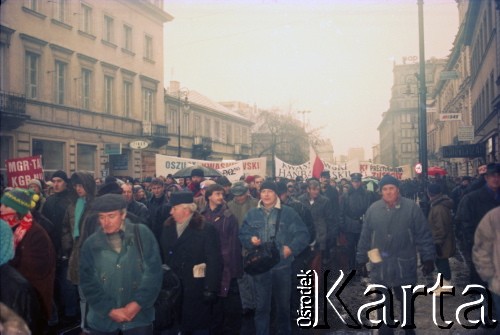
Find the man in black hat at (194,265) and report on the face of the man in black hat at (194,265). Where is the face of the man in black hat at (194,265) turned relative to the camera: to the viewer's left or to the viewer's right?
to the viewer's left

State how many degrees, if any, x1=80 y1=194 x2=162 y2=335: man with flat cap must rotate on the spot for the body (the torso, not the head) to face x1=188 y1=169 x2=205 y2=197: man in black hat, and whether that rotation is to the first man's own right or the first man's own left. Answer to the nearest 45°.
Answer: approximately 180°

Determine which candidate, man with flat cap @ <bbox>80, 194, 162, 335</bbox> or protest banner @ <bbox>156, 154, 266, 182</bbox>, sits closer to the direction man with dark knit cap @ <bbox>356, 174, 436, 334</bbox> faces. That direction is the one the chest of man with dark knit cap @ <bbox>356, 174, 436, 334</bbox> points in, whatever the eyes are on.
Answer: the man with flat cap

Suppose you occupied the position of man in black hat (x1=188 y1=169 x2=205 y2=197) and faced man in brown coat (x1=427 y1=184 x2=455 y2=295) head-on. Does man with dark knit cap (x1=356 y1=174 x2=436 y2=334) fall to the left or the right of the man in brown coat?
right

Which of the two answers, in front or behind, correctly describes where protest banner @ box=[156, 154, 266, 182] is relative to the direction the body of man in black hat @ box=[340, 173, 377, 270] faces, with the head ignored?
behind

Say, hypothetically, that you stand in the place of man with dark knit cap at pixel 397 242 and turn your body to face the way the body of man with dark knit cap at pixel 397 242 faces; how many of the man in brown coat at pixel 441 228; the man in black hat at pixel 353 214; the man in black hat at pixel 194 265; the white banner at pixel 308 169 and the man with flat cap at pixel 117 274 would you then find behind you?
3

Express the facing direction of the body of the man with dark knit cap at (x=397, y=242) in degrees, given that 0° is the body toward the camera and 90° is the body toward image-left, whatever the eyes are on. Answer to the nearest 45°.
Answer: approximately 0°
